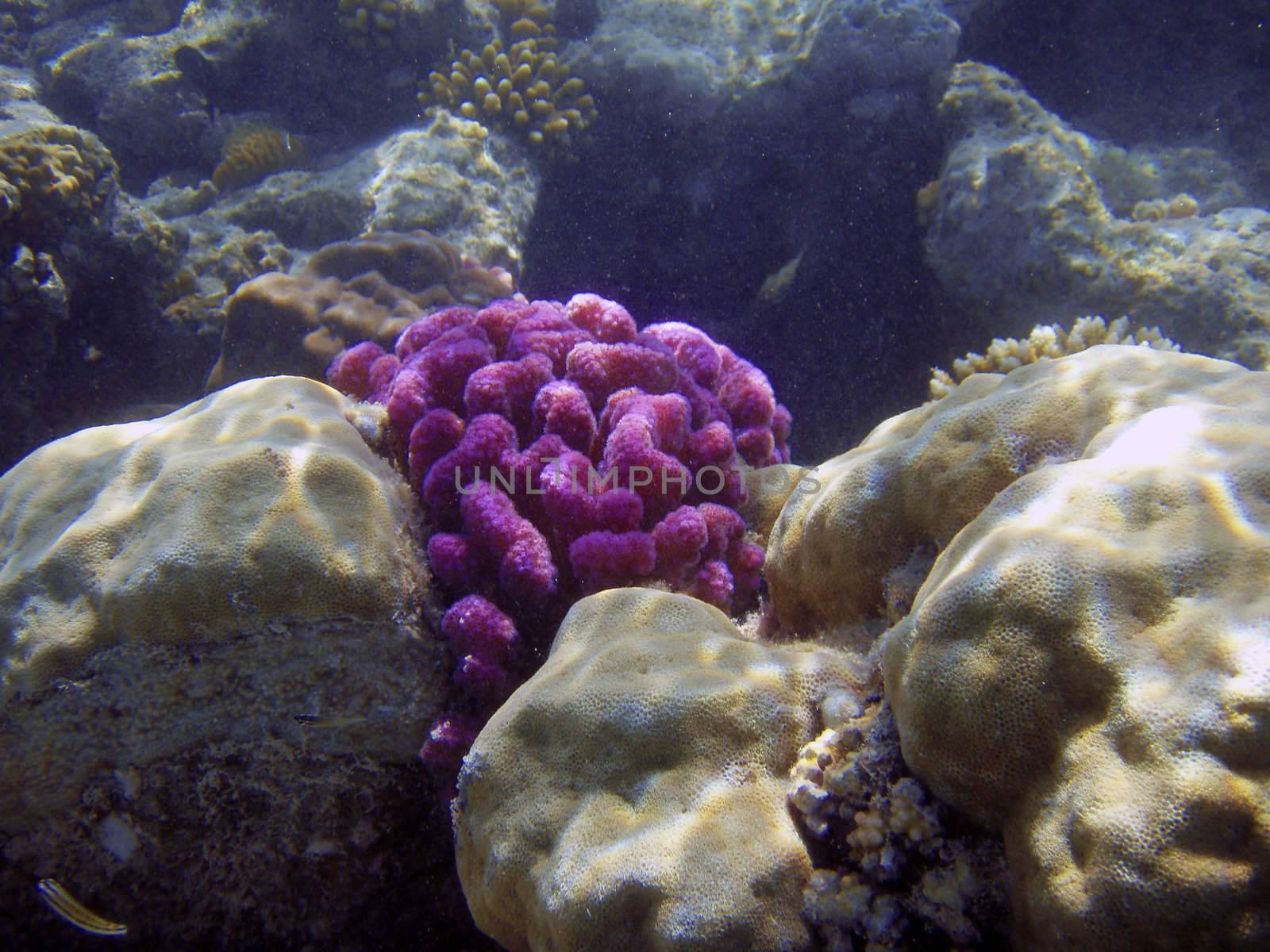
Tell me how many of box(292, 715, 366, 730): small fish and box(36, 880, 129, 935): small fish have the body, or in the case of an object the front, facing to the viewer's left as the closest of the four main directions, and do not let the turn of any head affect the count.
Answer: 1
